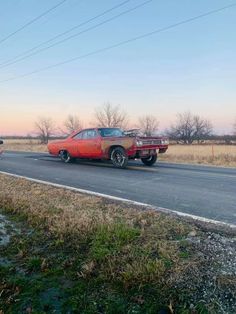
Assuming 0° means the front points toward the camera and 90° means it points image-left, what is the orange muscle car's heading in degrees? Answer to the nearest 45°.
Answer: approximately 315°
